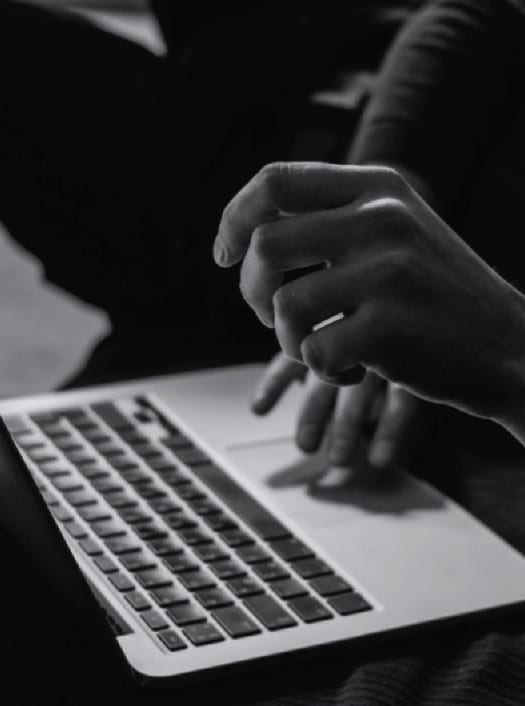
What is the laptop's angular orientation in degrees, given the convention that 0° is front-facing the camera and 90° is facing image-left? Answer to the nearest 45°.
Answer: approximately 270°
